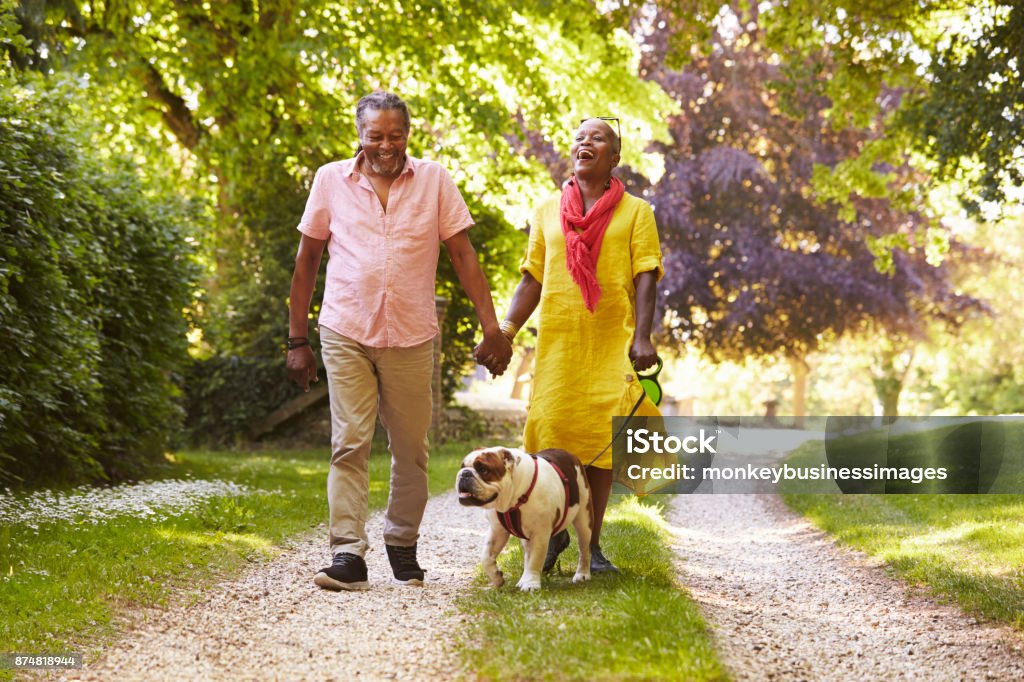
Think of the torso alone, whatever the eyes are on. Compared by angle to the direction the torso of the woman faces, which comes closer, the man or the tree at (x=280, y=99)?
the man

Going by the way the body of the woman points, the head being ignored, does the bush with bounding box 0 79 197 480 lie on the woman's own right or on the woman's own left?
on the woman's own right

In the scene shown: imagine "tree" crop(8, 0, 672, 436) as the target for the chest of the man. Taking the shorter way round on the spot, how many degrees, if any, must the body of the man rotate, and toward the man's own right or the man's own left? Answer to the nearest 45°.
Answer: approximately 180°

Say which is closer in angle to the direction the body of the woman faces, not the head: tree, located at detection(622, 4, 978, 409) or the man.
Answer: the man

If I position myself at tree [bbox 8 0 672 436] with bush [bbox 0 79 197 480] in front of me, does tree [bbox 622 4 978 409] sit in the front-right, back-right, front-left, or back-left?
back-left

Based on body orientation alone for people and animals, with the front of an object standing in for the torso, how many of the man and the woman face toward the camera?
2
